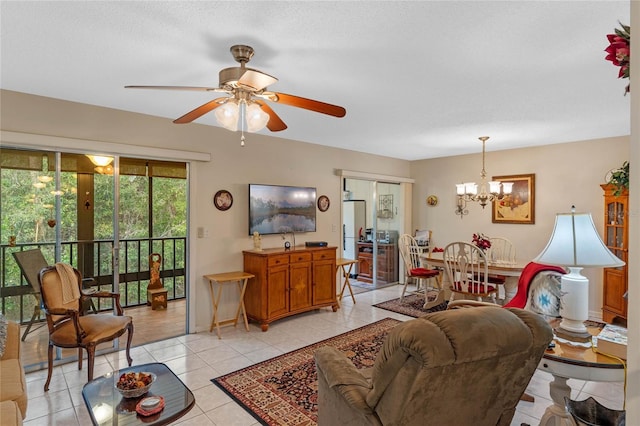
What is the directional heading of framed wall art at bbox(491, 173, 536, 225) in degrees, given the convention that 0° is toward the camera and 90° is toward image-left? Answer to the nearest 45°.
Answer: approximately 45°

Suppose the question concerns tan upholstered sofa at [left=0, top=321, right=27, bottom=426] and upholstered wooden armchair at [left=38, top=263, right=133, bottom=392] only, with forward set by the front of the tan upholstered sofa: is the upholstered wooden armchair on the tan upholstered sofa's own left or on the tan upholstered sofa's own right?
on the tan upholstered sofa's own left

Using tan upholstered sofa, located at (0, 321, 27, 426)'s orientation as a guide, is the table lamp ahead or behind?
ahead

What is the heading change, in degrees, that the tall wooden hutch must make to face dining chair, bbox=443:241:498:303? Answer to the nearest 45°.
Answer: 0° — it already faces it

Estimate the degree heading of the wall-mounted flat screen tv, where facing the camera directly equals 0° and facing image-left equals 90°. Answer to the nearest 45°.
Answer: approximately 315°

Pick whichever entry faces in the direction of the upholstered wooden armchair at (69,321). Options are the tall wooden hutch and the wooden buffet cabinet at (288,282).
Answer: the tall wooden hutch

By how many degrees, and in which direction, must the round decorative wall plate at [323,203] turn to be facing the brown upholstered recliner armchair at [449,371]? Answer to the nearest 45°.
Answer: approximately 45° to its right

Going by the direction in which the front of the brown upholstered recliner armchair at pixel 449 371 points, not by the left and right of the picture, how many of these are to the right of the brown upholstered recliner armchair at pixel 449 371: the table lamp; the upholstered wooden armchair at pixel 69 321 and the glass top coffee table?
1

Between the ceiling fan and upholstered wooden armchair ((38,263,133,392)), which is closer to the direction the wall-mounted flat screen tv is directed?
the ceiling fan

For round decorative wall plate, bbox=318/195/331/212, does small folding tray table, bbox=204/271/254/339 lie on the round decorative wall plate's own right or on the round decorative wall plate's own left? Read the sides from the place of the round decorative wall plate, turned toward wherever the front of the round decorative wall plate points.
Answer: on the round decorative wall plate's own right

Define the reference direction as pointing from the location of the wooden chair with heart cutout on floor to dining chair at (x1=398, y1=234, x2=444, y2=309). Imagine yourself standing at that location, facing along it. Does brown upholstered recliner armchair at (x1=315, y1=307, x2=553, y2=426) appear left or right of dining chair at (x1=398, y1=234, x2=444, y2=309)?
right

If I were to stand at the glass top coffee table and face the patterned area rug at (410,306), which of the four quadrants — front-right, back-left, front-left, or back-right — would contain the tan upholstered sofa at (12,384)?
back-left

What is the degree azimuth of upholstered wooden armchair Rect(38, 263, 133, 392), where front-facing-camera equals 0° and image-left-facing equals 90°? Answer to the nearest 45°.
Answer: approximately 315°

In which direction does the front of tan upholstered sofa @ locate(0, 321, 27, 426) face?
to the viewer's right

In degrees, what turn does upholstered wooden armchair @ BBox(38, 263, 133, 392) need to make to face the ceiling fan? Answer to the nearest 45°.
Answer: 0° — it already faces it

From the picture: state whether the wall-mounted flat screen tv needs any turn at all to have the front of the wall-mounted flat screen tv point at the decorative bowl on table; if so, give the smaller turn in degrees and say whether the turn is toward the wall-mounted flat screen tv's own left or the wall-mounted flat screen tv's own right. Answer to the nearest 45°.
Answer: approximately 45° to the wall-mounted flat screen tv's own right

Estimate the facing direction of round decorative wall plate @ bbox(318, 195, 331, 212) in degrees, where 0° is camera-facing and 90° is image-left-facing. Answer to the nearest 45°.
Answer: approximately 315°

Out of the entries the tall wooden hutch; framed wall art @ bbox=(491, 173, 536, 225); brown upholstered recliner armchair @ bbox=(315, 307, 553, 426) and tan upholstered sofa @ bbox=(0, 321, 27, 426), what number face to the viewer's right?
1

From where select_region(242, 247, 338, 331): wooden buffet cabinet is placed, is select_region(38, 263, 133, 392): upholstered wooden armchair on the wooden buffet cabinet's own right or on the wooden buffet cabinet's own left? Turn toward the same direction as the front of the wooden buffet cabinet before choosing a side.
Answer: on the wooden buffet cabinet's own right

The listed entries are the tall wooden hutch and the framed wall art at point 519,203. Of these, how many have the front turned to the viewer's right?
0
